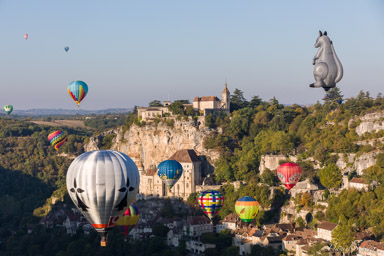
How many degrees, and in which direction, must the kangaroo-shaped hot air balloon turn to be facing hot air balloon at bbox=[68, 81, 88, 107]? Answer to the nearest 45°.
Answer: approximately 45° to its right
